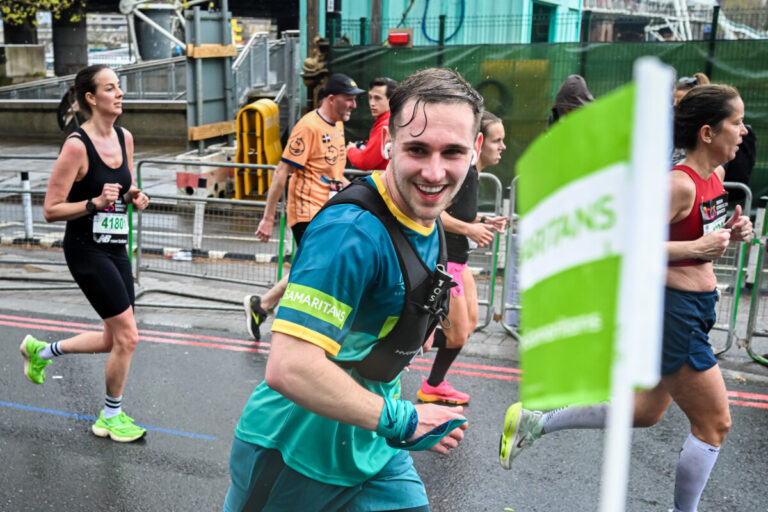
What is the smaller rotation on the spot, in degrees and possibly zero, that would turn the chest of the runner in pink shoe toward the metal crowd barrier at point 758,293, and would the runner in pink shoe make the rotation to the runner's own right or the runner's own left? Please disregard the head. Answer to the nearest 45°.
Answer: approximately 45° to the runner's own left

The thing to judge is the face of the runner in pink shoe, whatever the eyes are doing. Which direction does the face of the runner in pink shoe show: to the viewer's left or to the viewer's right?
to the viewer's right
